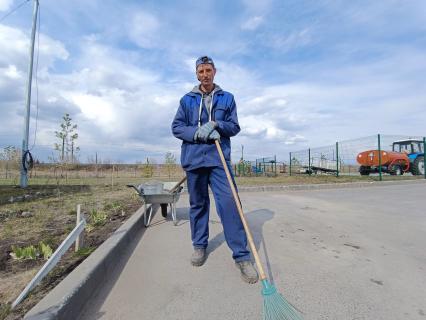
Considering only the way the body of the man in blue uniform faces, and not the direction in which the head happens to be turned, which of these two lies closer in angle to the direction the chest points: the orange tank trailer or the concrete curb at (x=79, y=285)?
the concrete curb

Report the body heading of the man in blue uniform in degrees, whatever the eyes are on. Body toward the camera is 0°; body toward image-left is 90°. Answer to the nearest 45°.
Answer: approximately 0°

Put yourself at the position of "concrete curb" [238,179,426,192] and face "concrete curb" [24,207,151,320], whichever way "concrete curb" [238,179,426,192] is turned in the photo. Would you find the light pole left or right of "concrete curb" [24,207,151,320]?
right

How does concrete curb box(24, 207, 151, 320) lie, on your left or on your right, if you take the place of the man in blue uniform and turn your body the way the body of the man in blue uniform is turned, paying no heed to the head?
on your right

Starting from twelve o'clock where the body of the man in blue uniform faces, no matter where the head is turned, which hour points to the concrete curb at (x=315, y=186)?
The concrete curb is roughly at 7 o'clock from the man in blue uniform.

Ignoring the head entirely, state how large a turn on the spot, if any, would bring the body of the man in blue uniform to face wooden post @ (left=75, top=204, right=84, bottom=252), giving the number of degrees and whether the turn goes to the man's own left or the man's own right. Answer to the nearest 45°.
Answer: approximately 90° to the man's own right

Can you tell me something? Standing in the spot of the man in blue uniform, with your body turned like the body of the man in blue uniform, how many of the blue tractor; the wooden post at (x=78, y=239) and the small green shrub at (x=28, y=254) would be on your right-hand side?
2

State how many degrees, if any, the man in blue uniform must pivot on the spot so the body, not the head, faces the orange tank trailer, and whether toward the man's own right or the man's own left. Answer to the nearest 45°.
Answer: approximately 135° to the man's own left

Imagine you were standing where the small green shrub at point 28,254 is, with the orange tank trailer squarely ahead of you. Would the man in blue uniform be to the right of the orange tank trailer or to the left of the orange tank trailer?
right

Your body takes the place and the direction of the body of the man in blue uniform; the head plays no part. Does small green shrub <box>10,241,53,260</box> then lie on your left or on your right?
on your right
